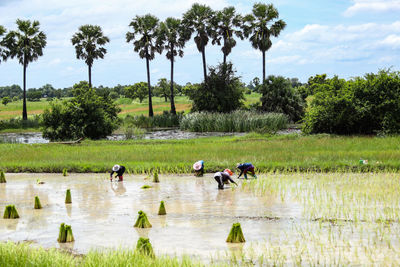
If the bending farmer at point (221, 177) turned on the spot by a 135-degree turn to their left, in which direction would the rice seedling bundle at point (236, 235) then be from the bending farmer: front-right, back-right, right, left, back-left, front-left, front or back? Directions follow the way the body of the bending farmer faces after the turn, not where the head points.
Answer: back-left

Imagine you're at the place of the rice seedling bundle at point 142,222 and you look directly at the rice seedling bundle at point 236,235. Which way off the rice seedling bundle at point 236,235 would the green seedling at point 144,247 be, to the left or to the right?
right

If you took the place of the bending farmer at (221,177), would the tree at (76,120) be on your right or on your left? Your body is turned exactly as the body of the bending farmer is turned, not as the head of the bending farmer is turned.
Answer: on your left

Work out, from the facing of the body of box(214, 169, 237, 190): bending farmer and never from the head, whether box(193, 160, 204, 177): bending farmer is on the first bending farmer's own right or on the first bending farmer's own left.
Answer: on the first bending farmer's own left

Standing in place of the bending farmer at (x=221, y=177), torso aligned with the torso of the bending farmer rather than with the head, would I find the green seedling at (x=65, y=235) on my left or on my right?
on my right

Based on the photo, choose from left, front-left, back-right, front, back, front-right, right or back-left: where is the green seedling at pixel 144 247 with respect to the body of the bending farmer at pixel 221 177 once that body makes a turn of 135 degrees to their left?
back-left

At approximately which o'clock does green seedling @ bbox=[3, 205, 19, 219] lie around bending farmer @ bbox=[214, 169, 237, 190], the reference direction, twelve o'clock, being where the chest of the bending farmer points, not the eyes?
The green seedling is roughly at 5 o'clock from the bending farmer.

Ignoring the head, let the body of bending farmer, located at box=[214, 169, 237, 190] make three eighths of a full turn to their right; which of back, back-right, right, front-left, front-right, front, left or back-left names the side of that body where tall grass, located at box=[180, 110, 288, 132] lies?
back-right

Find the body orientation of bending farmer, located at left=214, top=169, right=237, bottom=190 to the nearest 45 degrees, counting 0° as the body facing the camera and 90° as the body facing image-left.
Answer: approximately 270°
